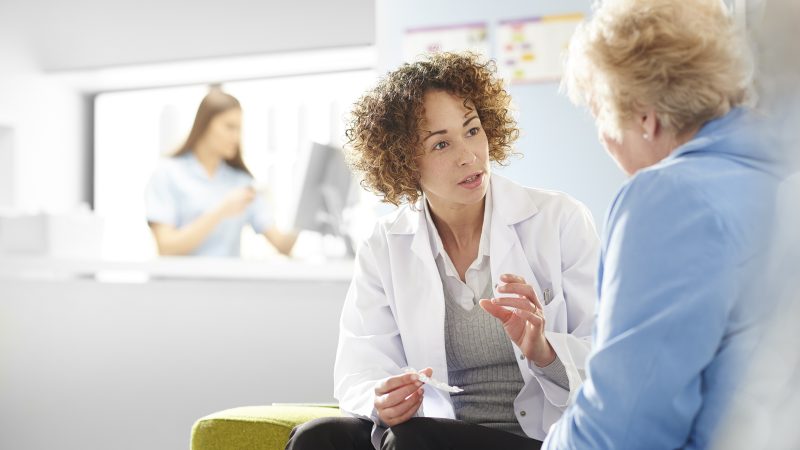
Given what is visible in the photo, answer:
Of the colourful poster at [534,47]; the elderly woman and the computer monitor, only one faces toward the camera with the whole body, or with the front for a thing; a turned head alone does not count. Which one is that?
the colourful poster

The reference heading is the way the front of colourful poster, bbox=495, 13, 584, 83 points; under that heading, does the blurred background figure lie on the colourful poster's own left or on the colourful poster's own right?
on the colourful poster's own right

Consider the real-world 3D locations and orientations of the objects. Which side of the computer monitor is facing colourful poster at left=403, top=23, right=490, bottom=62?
back

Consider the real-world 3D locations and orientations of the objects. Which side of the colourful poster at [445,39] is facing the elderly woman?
front

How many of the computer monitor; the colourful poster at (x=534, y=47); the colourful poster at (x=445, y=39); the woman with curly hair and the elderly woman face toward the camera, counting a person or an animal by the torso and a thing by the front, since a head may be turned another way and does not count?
3

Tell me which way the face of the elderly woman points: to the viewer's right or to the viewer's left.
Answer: to the viewer's left

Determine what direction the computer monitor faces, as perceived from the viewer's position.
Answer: facing away from the viewer and to the left of the viewer

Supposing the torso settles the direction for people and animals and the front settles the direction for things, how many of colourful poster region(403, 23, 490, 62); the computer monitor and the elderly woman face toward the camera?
1

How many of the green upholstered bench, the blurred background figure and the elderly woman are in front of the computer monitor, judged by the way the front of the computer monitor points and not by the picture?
1

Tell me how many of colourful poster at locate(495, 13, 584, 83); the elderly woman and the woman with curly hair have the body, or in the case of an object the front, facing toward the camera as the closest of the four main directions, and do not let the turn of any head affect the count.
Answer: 2
